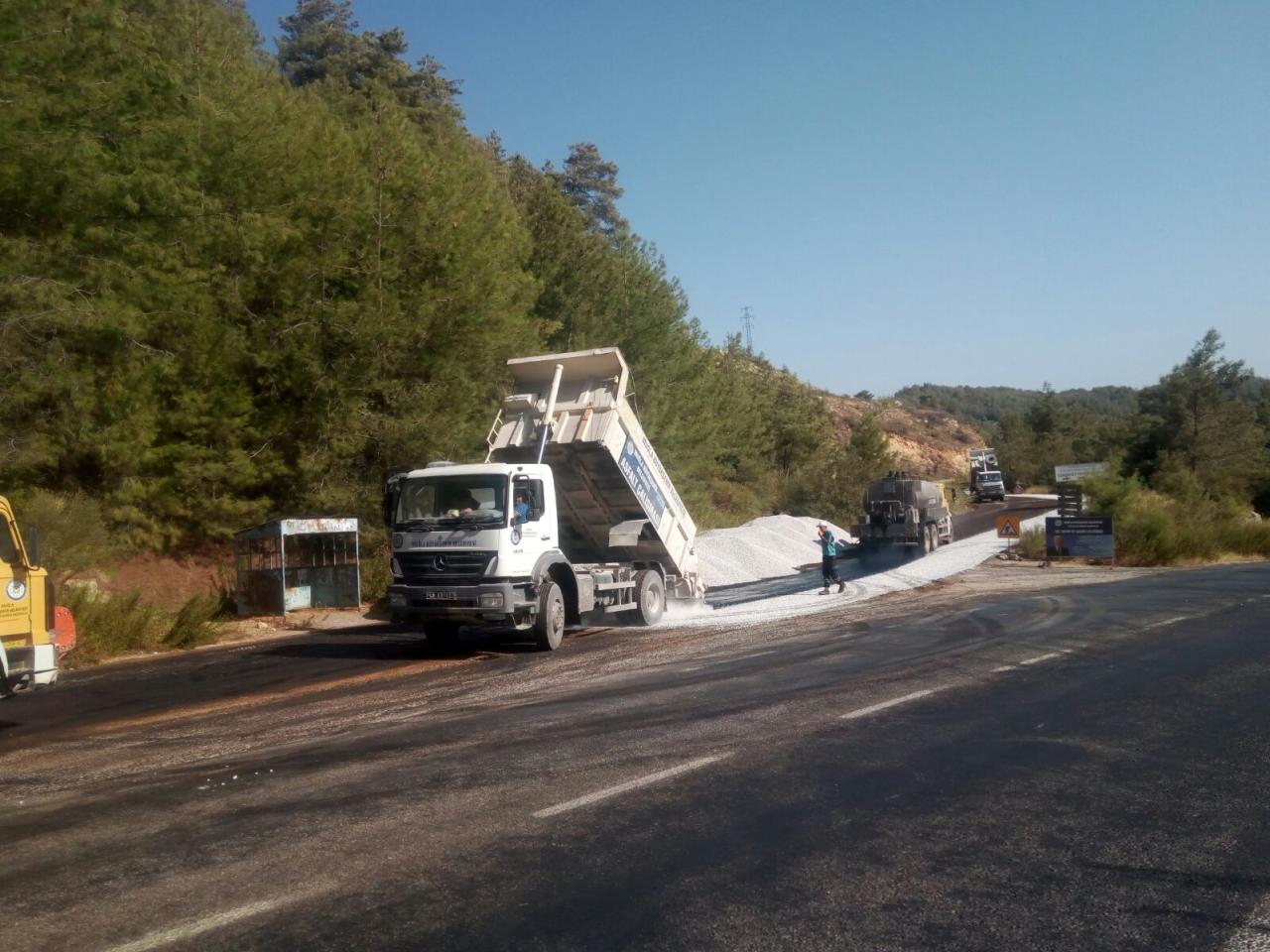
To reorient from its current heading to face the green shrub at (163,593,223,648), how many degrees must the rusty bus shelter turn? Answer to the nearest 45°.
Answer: approximately 90° to its right

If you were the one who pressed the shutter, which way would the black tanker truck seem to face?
facing away from the viewer and to the right of the viewer

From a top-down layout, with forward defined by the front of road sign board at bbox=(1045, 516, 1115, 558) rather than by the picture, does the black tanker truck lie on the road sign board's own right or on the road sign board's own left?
on the road sign board's own right

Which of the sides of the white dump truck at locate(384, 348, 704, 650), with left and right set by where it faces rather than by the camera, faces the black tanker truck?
back

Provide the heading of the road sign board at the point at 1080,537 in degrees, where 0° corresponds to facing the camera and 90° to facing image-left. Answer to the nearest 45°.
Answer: approximately 0°

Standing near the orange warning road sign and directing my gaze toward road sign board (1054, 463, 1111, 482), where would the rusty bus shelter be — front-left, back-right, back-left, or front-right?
back-left

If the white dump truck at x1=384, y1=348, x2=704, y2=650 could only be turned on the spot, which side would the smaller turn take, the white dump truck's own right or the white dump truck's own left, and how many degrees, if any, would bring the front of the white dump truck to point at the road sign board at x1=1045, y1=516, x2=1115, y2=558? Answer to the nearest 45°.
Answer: approximately 180°

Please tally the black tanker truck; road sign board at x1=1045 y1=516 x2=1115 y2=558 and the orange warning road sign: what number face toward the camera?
2

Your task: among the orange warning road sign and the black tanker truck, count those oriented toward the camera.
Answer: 1

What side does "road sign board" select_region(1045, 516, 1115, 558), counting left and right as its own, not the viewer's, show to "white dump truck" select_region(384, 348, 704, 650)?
front

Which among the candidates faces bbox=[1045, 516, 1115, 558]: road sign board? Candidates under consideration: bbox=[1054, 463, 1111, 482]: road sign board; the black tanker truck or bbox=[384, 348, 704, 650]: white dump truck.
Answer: bbox=[1054, 463, 1111, 482]: road sign board

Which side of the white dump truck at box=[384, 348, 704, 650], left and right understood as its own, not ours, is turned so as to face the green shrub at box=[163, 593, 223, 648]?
right
